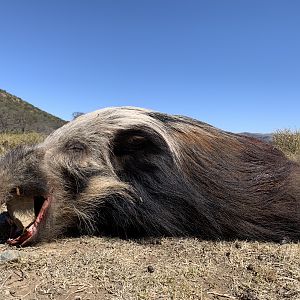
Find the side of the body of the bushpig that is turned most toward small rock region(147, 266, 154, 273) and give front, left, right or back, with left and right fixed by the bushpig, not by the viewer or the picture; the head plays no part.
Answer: left

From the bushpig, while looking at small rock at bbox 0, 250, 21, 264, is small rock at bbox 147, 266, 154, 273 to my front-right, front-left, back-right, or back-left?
front-left

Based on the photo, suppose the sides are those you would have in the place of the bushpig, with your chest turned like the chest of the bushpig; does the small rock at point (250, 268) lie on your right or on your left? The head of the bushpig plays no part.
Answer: on your left

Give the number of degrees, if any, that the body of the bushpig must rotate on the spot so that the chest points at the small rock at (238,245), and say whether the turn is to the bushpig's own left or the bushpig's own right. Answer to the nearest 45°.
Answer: approximately 135° to the bushpig's own left

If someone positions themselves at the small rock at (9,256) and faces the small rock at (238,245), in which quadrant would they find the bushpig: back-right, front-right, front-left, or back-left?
front-left

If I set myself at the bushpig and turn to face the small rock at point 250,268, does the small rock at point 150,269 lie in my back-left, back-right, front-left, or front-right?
front-right

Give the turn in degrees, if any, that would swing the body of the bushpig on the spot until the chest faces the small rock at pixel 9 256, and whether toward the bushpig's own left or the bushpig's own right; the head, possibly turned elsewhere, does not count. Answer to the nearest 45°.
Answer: approximately 45° to the bushpig's own left

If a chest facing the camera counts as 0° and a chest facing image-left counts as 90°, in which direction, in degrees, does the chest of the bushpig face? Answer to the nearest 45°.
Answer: approximately 90°
